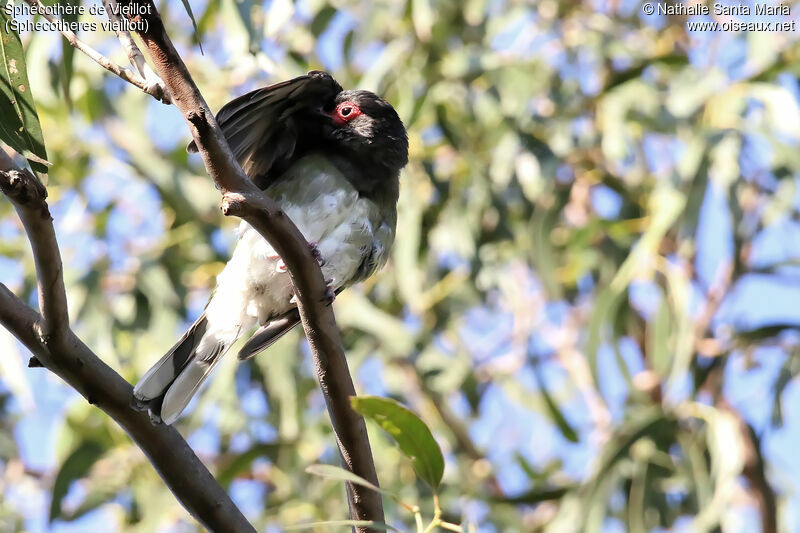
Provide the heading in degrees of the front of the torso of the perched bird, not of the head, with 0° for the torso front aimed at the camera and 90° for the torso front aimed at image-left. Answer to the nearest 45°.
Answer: approximately 315°

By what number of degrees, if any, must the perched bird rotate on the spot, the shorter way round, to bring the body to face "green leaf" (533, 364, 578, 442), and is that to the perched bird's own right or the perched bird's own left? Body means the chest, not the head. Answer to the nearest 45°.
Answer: approximately 90° to the perched bird's own left

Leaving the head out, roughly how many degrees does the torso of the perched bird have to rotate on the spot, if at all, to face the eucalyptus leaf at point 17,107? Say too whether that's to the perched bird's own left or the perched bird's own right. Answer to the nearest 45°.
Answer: approximately 90° to the perched bird's own right

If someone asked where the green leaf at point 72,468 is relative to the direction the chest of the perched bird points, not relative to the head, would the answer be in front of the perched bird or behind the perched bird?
behind

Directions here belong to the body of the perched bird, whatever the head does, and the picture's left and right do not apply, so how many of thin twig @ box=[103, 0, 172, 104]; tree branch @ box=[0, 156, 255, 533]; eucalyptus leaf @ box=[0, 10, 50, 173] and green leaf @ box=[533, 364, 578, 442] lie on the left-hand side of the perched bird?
1
